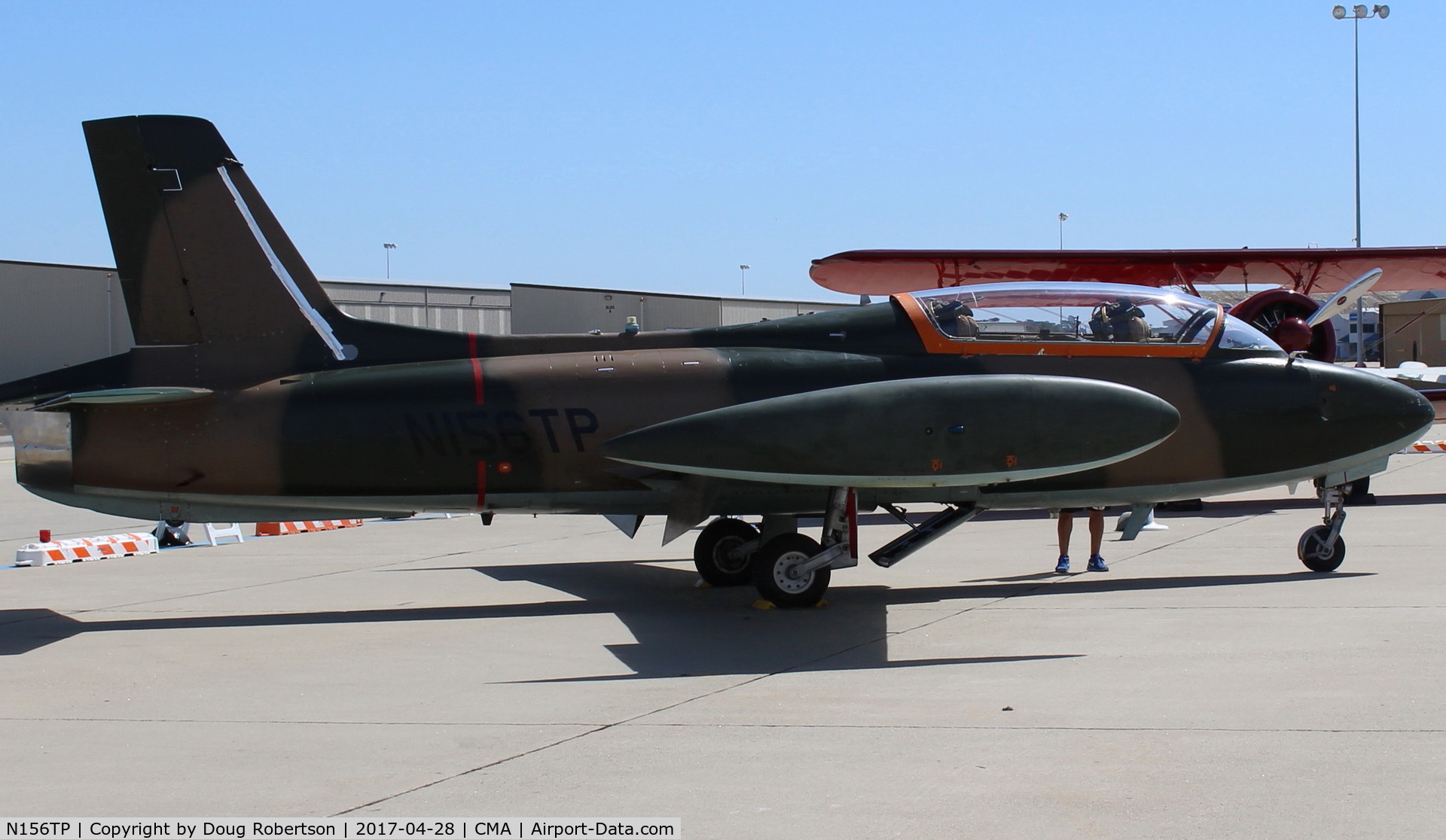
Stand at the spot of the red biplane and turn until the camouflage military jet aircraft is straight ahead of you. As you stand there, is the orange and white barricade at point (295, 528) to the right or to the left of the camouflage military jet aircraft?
right

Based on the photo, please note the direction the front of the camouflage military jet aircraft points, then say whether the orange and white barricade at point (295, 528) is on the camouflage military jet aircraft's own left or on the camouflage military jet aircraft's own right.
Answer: on the camouflage military jet aircraft's own left

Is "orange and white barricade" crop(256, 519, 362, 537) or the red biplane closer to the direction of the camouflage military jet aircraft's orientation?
the red biplane

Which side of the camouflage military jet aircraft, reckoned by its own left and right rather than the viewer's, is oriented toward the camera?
right

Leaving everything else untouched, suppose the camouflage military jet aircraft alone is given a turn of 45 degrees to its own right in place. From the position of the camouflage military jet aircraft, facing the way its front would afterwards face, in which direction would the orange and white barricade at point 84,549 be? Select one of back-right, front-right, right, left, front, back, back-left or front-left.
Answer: back

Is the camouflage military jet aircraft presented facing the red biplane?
no
